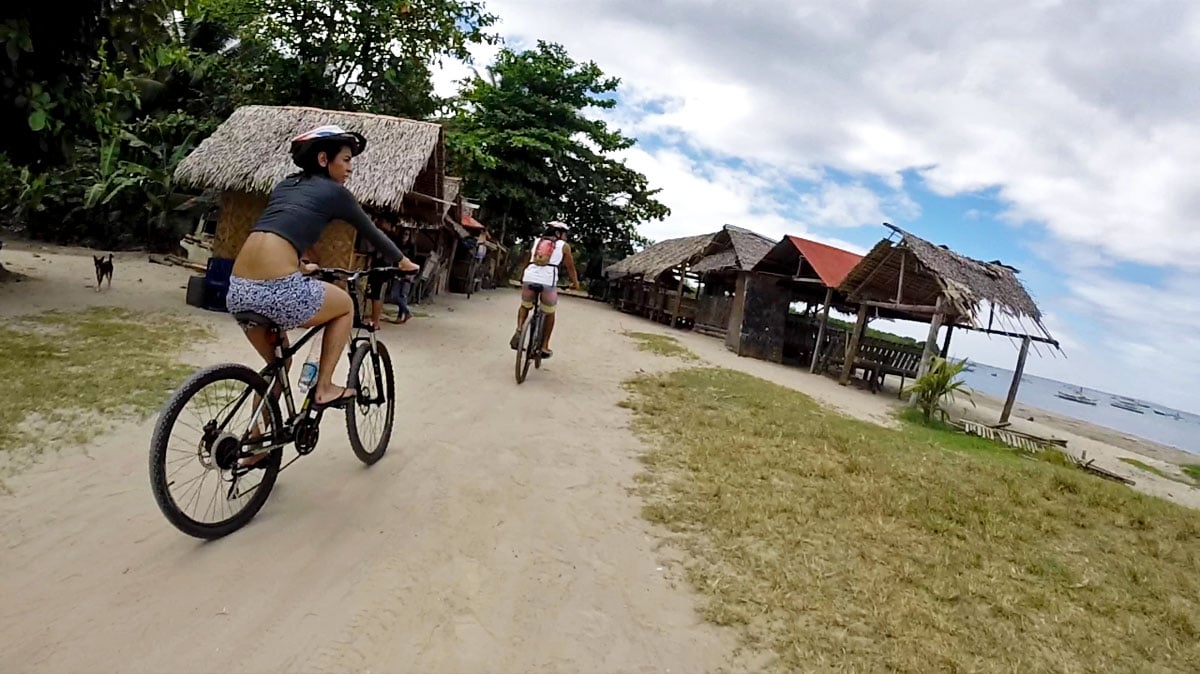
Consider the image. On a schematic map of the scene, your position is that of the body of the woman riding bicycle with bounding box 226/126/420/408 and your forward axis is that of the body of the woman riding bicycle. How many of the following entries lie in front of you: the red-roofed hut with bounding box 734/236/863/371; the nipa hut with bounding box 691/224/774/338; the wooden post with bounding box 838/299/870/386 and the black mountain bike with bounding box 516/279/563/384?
4

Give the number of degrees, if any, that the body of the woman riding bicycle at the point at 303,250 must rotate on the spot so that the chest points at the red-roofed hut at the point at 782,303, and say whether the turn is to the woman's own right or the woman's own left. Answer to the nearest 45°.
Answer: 0° — they already face it

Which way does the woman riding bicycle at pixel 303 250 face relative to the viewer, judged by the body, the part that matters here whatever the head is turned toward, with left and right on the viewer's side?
facing away from the viewer and to the right of the viewer

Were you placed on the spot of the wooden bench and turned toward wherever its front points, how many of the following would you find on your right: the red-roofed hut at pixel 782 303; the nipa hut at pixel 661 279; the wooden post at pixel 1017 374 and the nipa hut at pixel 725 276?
3

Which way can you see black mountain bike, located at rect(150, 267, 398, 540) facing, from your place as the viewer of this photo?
facing away from the viewer and to the right of the viewer

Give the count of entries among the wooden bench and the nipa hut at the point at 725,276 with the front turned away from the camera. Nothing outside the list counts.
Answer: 0

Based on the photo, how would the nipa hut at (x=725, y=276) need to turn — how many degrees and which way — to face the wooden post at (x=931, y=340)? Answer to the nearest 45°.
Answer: approximately 90° to its left
